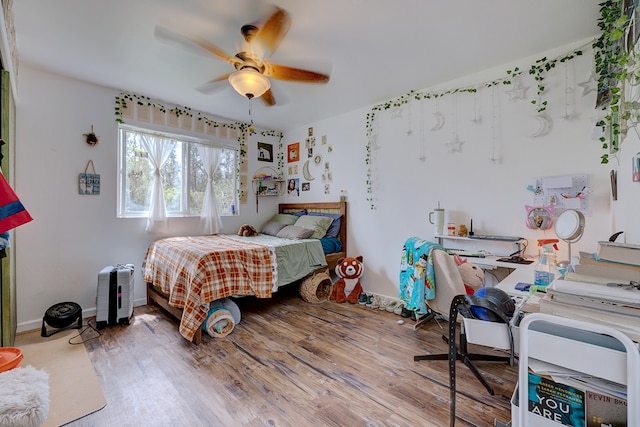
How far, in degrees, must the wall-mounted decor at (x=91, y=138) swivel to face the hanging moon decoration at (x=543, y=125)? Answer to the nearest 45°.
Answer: approximately 45° to its left

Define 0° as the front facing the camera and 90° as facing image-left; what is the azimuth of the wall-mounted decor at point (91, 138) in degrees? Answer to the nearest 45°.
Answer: approximately 0°

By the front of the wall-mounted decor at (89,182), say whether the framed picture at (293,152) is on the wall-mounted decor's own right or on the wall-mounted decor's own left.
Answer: on the wall-mounted decor's own left

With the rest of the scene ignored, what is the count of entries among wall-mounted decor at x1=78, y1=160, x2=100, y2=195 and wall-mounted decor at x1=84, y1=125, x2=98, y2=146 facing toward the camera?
2

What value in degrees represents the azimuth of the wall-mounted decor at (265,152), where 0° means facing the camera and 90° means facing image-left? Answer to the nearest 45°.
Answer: approximately 315°
